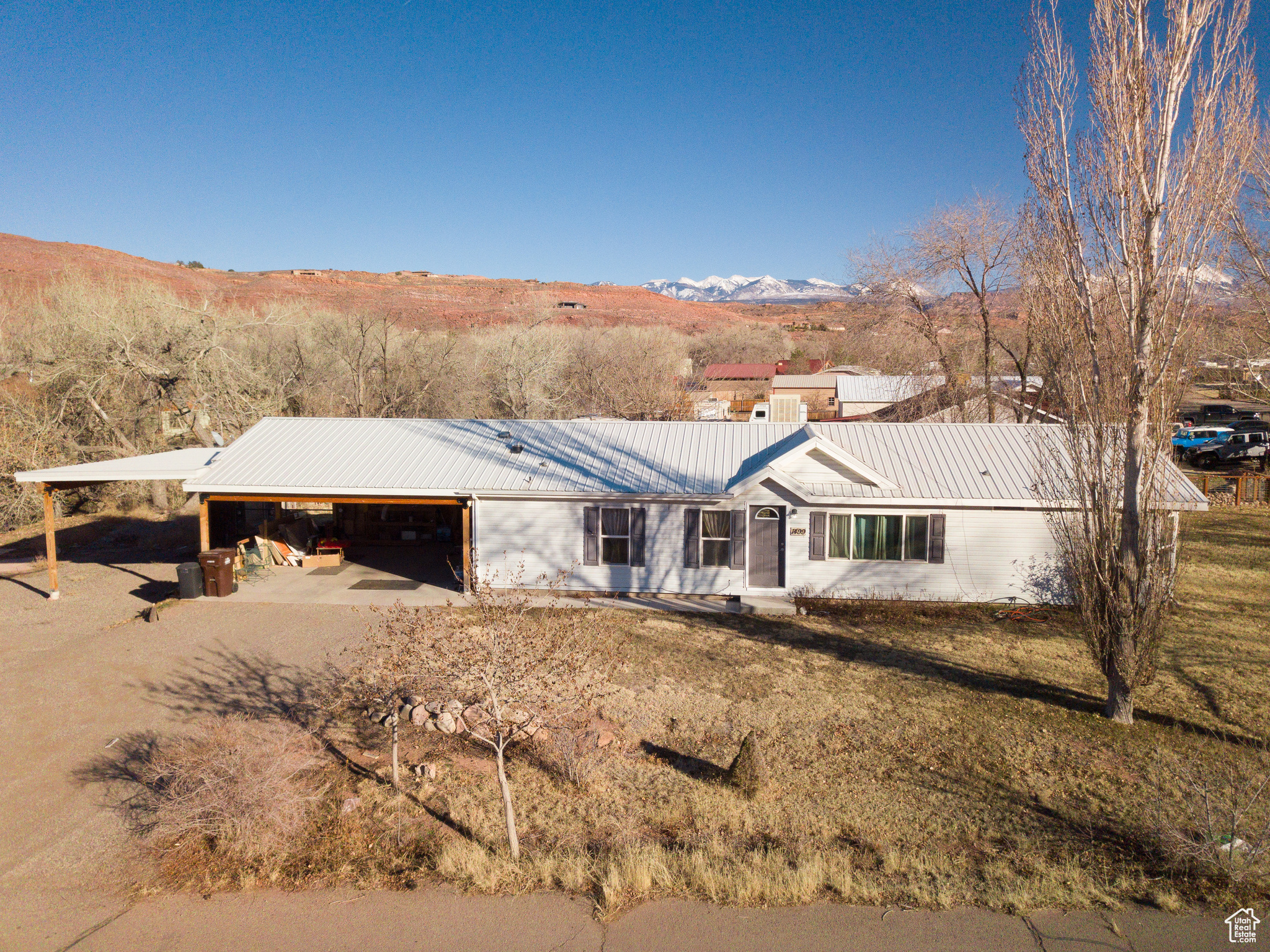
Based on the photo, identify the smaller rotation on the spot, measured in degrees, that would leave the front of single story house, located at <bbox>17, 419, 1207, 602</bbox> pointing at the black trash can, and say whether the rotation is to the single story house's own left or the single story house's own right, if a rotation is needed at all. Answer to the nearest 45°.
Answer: approximately 90° to the single story house's own right

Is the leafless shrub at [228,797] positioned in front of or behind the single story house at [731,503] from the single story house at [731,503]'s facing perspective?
in front

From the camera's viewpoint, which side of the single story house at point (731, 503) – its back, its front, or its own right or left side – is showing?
front

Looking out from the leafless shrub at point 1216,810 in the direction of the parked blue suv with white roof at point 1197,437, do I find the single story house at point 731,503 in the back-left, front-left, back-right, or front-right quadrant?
front-left

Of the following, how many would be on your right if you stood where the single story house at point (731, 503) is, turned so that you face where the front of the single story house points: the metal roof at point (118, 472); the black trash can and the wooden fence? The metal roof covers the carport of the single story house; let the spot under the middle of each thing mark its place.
2

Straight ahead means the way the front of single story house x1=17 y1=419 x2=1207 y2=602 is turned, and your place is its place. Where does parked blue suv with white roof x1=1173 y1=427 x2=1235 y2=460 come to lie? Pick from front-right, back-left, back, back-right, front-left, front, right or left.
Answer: back-left

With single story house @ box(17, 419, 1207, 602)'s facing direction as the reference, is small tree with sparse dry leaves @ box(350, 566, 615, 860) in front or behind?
in front

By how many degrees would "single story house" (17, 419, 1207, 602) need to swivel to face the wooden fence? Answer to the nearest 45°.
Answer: approximately 135° to its left

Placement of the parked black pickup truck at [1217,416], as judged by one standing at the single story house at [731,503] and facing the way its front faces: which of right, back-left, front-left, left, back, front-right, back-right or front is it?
back-left

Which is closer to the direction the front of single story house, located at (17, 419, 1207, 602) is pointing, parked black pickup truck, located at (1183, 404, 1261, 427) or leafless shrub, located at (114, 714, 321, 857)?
the leafless shrub

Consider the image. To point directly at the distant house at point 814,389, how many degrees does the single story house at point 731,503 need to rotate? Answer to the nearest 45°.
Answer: approximately 180°

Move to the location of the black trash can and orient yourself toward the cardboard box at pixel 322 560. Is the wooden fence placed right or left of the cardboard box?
right

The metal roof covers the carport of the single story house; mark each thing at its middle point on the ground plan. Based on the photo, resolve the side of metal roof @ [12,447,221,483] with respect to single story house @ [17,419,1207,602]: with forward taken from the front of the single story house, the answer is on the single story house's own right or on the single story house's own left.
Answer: on the single story house's own right

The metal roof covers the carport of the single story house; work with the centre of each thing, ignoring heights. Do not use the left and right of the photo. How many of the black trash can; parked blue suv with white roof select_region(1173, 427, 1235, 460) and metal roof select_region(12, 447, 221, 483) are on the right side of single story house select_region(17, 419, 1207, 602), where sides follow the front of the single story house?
2
